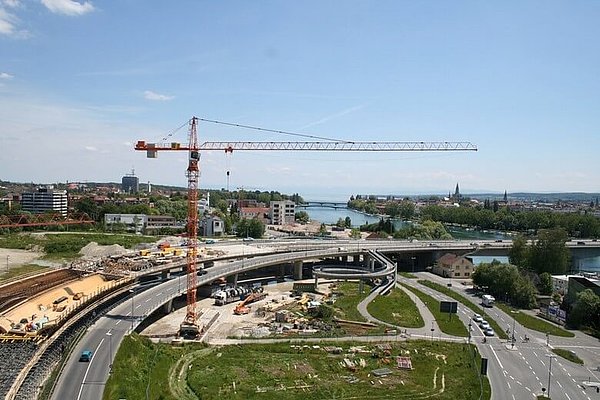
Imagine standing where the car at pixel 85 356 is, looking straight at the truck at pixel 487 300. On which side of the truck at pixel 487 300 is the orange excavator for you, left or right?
left

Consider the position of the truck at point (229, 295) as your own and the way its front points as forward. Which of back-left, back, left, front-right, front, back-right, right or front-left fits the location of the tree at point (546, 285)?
back-left

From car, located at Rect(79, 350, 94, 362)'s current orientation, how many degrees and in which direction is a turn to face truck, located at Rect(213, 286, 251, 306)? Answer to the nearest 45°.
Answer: approximately 180°

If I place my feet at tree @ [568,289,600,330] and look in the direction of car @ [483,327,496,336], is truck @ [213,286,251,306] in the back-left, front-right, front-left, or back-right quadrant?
front-right

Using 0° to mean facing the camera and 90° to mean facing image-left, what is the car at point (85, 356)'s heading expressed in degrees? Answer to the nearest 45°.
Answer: approximately 45°

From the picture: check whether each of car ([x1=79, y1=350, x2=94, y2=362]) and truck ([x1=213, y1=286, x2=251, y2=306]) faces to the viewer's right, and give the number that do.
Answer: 0

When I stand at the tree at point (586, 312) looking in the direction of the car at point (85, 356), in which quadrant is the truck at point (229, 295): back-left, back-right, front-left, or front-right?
front-right

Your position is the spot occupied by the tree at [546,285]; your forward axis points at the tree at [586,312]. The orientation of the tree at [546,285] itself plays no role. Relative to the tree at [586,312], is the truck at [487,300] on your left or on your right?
right

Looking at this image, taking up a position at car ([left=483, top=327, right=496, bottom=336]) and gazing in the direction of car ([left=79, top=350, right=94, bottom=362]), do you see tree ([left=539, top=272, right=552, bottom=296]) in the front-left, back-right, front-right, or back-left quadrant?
back-right

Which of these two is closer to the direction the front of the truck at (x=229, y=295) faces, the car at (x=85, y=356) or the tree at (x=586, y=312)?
the car
